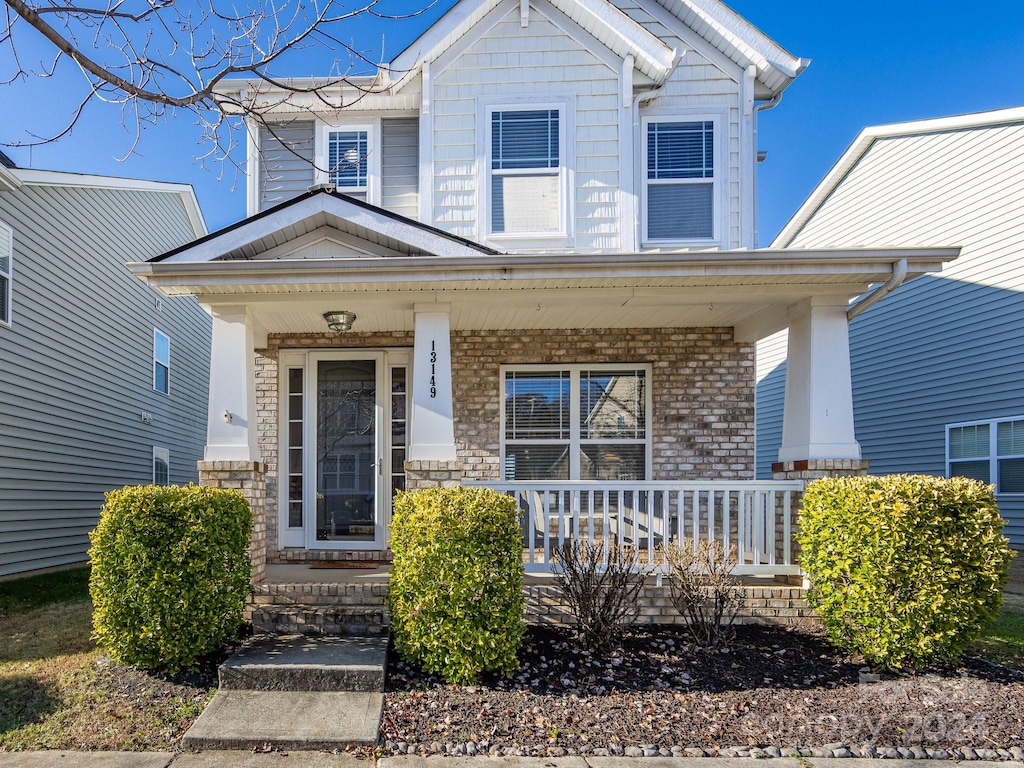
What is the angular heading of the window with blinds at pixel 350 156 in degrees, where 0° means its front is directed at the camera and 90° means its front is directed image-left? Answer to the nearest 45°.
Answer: approximately 0°

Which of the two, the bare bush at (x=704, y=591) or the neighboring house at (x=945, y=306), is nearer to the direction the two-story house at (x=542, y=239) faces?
the bare bush

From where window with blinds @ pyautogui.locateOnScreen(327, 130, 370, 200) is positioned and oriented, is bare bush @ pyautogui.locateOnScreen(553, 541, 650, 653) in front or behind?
in front

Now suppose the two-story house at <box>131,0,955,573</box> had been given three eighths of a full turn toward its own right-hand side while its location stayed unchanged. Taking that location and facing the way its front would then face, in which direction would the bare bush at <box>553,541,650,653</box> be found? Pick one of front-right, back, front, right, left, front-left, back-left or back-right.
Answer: back-left
